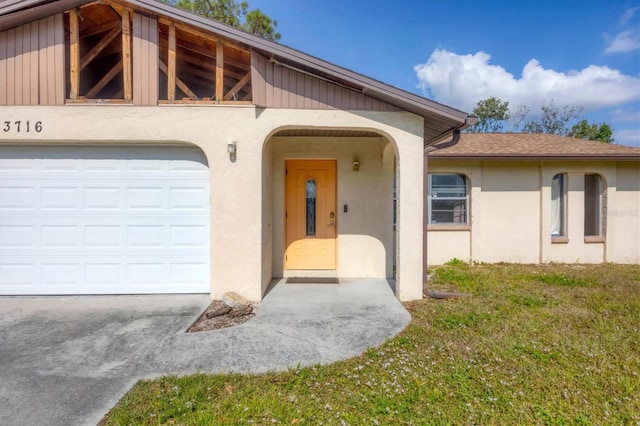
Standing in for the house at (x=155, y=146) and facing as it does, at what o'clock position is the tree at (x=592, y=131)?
The tree is roughly at 8 o'clock from the house.

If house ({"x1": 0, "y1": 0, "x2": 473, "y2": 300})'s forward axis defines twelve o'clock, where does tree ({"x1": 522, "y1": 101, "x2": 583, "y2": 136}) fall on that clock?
The tree is roughly at 8 o'clock from the house.

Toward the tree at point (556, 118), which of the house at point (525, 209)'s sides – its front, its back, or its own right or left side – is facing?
back

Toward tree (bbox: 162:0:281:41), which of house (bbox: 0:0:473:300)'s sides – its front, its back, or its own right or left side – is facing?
back

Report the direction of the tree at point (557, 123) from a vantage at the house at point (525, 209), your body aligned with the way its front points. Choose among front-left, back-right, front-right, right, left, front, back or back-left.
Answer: back

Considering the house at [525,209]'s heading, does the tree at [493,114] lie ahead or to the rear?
to the rear

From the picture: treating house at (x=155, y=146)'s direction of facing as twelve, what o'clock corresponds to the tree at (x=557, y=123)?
The tree is roughly at 8 o'clock from the house.

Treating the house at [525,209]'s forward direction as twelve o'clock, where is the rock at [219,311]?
The rock is roughly at 1 o'clock from the house.
